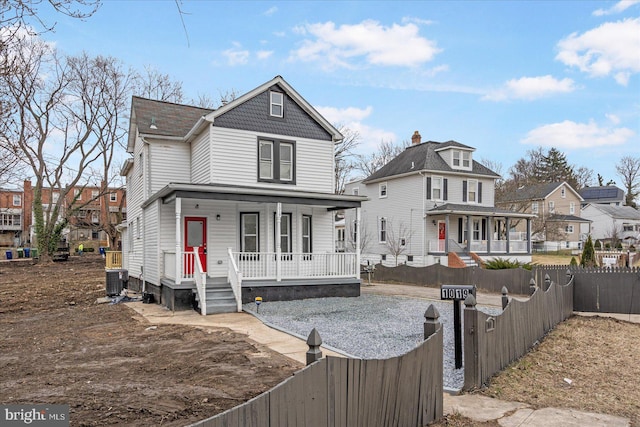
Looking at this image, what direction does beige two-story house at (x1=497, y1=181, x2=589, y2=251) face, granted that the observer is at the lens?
facing the viewer and to the right of the viewer

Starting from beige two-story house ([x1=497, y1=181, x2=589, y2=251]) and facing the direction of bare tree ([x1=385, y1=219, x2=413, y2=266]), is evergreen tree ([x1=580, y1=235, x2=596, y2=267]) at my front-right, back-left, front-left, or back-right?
front-left

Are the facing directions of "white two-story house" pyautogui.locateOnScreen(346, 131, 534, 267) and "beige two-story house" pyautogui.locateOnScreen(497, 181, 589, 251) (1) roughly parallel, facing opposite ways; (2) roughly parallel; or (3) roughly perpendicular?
roughly parallel

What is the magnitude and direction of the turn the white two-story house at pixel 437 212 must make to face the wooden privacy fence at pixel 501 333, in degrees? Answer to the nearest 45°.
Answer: approximately 45° to its right

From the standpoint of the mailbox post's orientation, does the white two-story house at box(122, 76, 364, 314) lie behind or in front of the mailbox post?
behind

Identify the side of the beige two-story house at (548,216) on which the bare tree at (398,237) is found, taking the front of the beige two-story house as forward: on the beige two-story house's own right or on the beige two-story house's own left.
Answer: on the beige two-story house's own right

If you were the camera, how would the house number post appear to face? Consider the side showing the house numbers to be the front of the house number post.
facing the viewer

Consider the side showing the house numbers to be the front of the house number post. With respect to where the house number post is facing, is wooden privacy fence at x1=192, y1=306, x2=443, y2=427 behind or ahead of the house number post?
ahead

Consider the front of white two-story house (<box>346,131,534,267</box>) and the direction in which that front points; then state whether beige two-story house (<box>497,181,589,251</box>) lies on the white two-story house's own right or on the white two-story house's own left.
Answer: on the white two-story house's own left

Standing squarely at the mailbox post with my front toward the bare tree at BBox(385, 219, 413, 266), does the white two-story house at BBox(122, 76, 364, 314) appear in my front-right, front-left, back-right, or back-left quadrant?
front-left

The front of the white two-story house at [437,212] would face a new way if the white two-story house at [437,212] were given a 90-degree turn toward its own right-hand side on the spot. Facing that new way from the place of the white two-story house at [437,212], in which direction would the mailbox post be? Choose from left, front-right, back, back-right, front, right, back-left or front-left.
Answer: front-left
